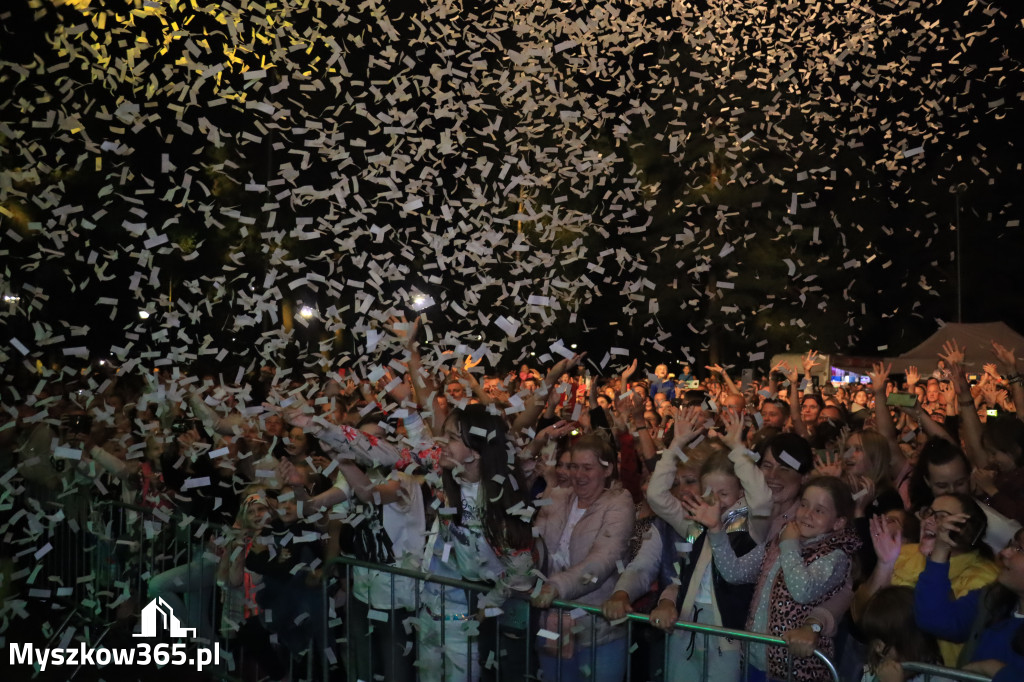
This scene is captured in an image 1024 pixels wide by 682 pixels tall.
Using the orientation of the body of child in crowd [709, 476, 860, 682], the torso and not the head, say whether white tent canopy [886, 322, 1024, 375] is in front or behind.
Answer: behind

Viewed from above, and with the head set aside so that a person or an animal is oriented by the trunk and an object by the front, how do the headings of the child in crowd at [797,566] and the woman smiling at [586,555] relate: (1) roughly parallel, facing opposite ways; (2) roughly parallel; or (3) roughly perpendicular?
roughly parallel

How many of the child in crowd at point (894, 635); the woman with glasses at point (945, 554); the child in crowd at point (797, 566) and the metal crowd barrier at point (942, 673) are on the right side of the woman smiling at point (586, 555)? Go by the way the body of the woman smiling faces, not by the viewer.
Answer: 0

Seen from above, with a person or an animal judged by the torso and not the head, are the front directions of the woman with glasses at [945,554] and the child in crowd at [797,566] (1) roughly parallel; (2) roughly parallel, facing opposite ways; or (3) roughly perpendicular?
roughly parallel

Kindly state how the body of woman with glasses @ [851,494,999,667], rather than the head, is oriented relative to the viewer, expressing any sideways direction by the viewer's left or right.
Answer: facing the viewer and to the left of the viewer

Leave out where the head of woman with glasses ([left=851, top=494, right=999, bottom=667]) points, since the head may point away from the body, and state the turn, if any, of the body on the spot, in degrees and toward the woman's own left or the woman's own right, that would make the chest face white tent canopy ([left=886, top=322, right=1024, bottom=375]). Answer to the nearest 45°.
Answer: approximately 135° to the woman's own right

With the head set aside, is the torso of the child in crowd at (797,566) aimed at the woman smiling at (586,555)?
no

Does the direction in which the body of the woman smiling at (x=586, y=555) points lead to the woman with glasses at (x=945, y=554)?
no

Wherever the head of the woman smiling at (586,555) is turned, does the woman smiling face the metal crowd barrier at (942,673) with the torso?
no

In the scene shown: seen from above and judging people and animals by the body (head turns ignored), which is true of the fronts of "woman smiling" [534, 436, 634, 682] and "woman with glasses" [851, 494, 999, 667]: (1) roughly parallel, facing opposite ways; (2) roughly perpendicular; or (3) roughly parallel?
roughly parallel

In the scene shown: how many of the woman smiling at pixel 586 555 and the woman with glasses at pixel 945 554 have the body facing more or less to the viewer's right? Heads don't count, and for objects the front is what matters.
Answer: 0
